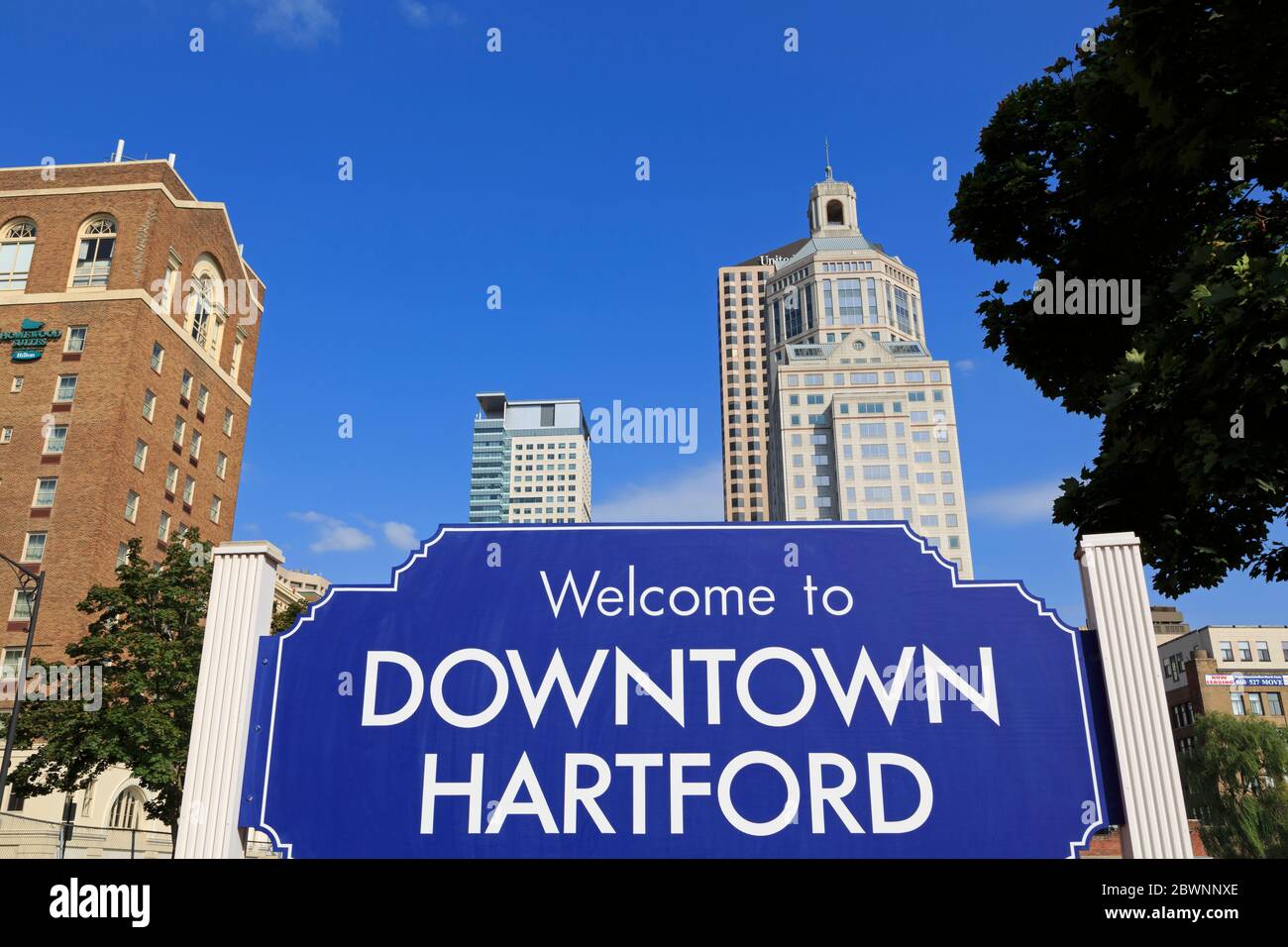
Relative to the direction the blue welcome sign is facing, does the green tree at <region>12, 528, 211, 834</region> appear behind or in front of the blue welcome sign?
behind

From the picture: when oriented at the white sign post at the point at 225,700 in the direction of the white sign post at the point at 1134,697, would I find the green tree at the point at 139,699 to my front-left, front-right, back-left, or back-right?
back-left

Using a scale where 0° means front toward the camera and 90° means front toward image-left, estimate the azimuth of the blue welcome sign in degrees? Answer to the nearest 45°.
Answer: approximately 0°
